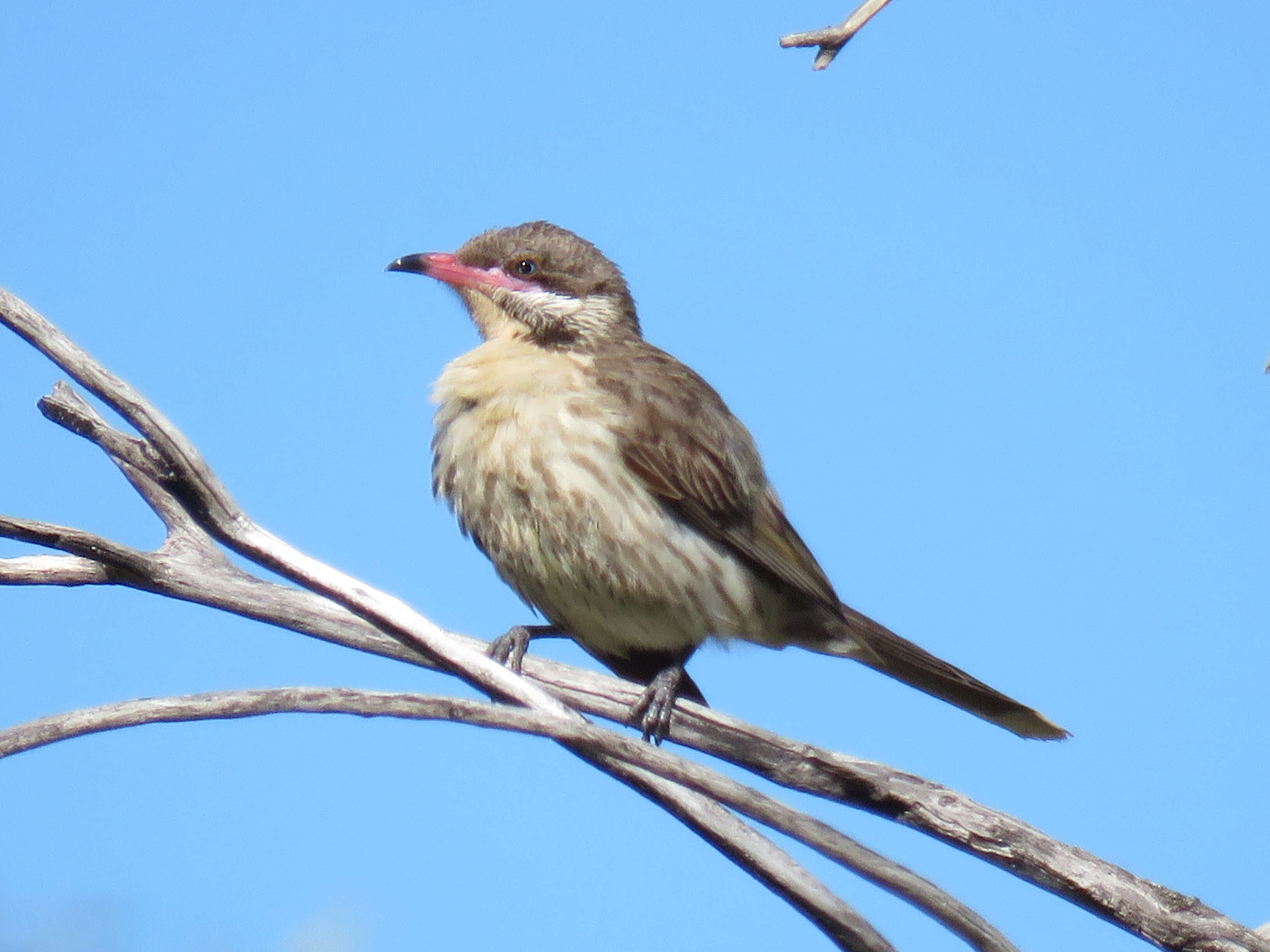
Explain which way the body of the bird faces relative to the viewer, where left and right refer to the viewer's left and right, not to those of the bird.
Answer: facing the viewer and to the left of the viewer

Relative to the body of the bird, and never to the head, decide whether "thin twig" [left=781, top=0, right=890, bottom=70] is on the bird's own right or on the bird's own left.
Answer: on the bird's own left

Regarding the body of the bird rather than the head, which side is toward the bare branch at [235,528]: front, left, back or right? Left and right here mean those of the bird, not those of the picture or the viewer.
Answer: front

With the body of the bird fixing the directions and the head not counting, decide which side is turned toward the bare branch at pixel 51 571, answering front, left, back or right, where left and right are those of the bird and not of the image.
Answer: front
